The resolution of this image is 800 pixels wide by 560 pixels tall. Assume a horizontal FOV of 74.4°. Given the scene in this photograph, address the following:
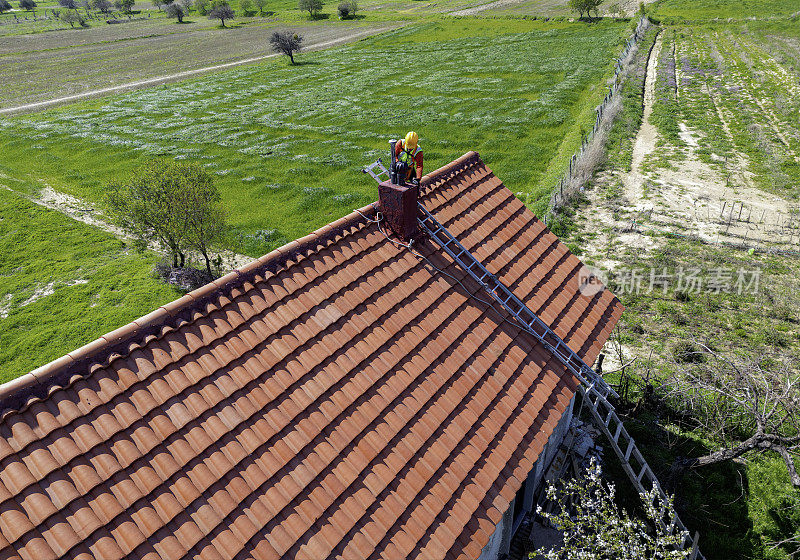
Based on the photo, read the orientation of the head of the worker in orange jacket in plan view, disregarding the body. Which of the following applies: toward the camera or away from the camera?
toward the camera

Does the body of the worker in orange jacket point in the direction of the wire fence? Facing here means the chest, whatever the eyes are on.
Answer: no

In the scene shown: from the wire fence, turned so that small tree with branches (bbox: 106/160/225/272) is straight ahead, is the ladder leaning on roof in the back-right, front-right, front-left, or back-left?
front-left

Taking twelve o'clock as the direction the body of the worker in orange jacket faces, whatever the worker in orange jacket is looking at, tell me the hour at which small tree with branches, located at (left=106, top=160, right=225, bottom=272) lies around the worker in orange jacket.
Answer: The small tree with branches is roughly at 3 o'clock from the worker in orange jacket.

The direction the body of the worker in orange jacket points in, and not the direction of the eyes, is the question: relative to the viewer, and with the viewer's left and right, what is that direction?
facing the viewer and to the left of the viewer
